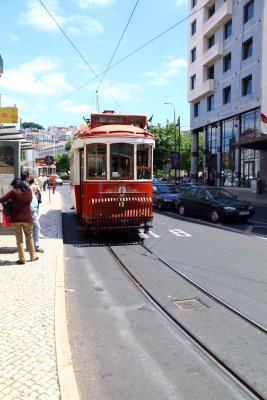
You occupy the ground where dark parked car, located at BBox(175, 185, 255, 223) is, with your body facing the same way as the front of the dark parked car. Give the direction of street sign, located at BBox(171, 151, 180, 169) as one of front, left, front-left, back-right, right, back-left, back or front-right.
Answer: back-left

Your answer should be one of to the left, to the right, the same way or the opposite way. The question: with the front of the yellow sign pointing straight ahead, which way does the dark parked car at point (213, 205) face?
the same way

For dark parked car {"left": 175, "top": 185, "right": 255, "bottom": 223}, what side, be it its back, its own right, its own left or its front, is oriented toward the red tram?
right

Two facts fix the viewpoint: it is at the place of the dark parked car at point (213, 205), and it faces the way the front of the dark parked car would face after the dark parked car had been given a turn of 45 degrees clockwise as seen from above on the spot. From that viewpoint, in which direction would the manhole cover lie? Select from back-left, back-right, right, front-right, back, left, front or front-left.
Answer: front

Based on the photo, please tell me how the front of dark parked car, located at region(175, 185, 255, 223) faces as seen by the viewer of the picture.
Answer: facing the viewer and to the right of the viewer

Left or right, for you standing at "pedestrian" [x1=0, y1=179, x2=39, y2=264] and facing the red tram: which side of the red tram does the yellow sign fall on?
left

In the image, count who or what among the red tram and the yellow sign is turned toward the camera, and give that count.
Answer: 2

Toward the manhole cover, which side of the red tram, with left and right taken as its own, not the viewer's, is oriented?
front

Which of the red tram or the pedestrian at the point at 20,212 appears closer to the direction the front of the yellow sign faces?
the pedestrian

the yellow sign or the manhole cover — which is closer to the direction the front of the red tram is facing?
the manhole cover

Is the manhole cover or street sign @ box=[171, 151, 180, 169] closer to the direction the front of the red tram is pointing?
the manhole cover

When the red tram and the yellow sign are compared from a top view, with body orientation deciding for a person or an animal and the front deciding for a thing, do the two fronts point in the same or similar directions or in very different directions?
same or similar directions

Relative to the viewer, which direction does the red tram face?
toward the camera

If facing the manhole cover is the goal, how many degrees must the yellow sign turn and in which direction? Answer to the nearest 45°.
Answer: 0° — it already faces it
